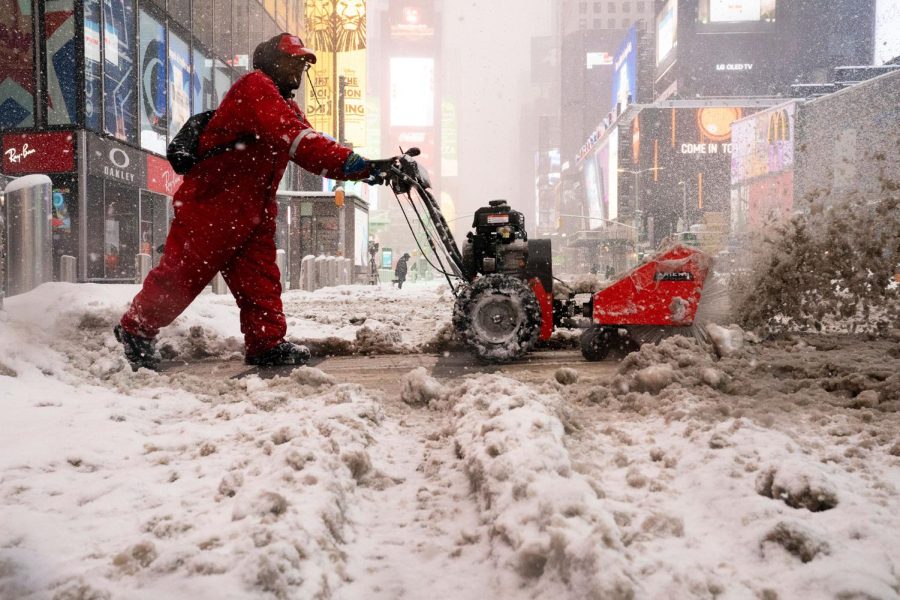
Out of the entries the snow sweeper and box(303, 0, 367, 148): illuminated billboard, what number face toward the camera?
1

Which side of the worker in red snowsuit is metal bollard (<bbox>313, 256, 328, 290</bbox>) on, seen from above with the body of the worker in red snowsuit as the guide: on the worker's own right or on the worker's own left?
on the worker's own left

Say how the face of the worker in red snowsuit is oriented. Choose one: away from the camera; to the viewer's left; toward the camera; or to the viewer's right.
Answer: to the viewer's right

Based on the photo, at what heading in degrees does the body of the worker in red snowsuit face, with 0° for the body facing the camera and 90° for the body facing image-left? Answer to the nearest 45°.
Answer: approximately 270°

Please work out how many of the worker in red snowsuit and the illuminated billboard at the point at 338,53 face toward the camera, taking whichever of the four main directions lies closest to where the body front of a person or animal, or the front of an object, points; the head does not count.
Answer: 1

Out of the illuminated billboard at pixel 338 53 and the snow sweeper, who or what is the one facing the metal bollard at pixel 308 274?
the illuminated billboard

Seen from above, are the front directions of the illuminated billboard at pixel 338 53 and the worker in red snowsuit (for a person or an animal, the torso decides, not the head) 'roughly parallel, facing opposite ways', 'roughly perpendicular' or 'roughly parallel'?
roughly perpendicular

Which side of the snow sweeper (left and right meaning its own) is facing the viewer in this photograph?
right

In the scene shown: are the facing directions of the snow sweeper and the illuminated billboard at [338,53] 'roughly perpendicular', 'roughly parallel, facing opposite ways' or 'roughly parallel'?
roughly perpendicular

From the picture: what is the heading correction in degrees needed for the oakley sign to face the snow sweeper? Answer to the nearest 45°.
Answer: approximately 45° to its right

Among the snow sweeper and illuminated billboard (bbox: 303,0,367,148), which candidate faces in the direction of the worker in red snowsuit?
the illuminated billboard

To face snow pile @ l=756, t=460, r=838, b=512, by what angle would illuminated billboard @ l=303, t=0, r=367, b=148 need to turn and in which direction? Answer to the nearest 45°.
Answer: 0° — it already faces it

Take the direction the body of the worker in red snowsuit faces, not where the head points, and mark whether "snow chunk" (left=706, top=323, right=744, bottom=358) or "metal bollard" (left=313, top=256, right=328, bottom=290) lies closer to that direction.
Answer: the snow chunk

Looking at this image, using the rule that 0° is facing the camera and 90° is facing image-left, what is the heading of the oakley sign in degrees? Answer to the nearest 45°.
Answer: approximately 315°
